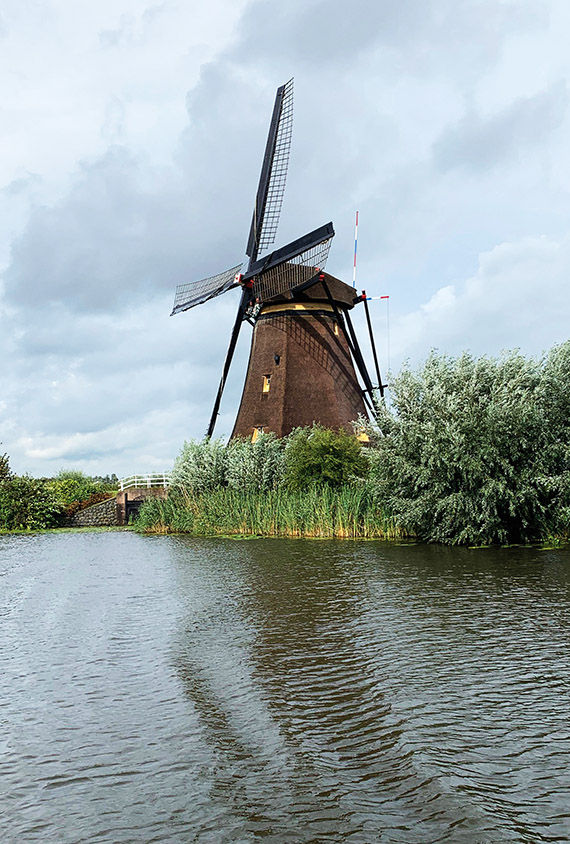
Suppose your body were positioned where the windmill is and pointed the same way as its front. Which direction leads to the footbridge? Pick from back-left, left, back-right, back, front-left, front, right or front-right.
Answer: front

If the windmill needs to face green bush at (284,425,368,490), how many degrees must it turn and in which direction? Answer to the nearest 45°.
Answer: approximately 45° to its left

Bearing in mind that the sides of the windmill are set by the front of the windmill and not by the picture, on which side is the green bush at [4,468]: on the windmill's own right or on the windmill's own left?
on the windmill's own right

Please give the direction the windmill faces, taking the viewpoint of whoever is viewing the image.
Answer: facing the viewer and to the left of the viewer

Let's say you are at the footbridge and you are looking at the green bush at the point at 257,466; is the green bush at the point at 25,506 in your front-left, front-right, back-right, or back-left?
back-right

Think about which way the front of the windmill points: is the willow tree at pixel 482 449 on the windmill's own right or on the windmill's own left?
on the windmill's own left

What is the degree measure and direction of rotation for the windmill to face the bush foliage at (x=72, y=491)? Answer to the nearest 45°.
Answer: approximately 90° to its right
